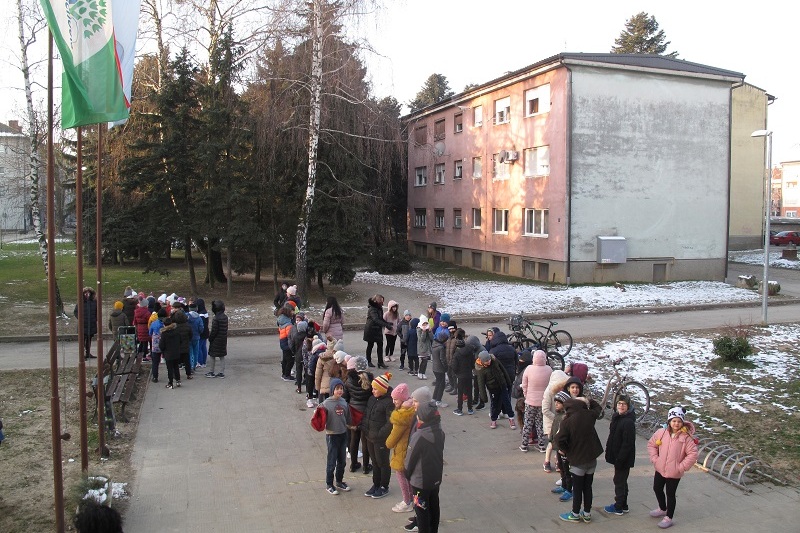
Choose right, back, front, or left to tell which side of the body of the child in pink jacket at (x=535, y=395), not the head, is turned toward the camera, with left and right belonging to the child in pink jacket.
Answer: back

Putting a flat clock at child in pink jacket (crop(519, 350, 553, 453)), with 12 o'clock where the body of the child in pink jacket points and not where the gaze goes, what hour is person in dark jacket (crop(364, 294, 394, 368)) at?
The person in dark jacket is roughly at 11 o'clock from the child in pink jacket.

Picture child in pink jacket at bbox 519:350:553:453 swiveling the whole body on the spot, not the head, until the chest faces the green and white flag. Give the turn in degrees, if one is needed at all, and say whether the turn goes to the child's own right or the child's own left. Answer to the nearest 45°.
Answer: approximately 135° to the child's own left

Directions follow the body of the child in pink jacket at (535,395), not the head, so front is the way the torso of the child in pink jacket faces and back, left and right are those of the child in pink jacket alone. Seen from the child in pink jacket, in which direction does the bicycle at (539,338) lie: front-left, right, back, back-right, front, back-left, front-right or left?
front

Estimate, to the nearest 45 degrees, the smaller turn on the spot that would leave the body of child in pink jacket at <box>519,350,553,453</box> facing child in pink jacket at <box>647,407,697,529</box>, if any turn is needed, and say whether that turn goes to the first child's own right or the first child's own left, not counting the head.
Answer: approximately 135° to the first child's own right

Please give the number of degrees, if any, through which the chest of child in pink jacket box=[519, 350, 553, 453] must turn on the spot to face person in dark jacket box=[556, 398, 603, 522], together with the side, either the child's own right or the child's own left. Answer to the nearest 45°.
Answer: approximately 180°

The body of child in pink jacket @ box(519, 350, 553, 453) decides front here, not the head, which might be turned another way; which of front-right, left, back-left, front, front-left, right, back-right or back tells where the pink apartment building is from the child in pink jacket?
front

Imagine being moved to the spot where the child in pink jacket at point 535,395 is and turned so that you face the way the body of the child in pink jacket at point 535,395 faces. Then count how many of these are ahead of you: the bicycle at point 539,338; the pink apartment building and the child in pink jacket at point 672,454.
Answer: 2

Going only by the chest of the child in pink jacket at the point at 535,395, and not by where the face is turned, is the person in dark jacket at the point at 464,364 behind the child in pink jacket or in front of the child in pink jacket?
in front

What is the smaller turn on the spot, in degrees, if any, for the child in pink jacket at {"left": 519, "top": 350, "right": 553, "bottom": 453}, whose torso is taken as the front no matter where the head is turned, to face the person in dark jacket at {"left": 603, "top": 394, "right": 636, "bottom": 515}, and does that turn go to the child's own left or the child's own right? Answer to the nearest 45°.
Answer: approximately 135° to the child's own right

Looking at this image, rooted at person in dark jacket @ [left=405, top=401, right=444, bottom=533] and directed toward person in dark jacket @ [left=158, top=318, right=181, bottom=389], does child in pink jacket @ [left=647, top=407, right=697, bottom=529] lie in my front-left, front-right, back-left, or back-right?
back-right
